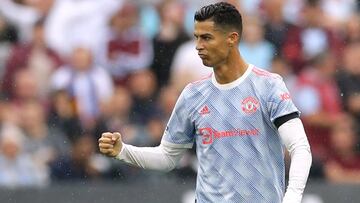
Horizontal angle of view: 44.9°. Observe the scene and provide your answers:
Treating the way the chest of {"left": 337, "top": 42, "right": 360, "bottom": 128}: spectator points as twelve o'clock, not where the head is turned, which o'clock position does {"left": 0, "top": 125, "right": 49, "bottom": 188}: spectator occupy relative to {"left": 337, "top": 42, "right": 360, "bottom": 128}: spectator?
{"left": 0, "top": 125, "right": 49, "bottom": 188}: spectator is roughly at 2 o'clock from {"left": 337, "top": 42, "right": 360, "bottom": 128}: spectator.

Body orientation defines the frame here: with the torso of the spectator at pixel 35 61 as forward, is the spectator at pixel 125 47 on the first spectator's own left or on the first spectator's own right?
on the first spectator's own left

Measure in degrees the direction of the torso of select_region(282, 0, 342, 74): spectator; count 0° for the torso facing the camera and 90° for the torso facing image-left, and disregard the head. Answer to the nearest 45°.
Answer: approximately 0°

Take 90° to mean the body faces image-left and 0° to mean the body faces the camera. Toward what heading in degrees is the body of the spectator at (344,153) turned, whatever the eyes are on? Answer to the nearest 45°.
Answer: approximately 0°

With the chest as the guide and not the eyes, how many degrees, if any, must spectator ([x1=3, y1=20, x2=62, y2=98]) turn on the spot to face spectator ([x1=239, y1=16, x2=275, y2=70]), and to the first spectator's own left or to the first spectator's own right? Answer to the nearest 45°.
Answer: approximately 90° to the first spectator's own left

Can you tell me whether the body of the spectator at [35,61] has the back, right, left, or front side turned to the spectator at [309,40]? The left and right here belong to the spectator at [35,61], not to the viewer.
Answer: left
